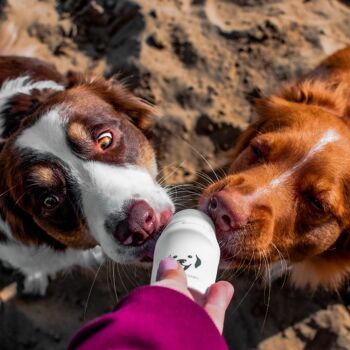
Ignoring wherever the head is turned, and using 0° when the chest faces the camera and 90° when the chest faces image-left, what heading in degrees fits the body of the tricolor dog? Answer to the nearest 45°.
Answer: approximately 315°

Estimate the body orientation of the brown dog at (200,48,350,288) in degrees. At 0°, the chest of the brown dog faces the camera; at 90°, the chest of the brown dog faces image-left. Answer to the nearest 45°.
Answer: approximately 45°

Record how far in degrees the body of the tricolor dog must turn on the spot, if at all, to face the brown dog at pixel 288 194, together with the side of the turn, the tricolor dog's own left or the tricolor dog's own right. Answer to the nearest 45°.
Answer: approximately 45° to the tricolor dog's own left

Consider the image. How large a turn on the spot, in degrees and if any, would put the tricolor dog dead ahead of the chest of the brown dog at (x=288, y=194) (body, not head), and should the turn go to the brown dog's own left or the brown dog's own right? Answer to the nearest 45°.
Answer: approximately 45° to the brown dog's own right
